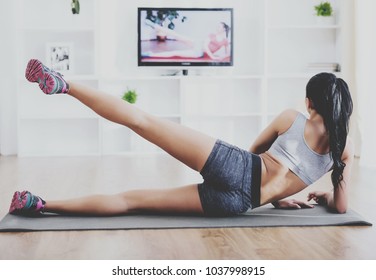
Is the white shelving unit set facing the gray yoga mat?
yes

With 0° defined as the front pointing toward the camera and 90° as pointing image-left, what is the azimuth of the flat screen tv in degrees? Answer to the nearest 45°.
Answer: approximately 0°

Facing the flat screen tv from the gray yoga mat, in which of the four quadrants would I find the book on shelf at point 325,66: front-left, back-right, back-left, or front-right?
front-right

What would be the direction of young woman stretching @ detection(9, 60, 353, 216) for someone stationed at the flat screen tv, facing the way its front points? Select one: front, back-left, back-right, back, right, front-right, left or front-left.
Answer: front

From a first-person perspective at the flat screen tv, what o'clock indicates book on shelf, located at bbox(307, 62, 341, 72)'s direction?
The book on shelf is roughly at 9 o'clock from the flat screen tv.

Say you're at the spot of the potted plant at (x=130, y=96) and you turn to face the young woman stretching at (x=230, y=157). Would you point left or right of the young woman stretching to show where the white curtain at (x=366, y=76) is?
left

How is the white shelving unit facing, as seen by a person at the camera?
facing the viewer

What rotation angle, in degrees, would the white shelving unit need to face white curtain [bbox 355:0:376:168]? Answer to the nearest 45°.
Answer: approximately 45° to its left
